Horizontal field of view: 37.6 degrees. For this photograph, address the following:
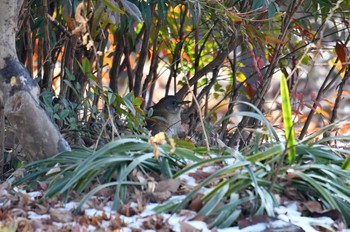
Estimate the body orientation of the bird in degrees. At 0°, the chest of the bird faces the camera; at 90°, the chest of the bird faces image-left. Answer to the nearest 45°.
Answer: approximately 270°

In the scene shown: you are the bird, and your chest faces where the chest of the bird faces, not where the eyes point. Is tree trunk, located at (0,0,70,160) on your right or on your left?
on your right
